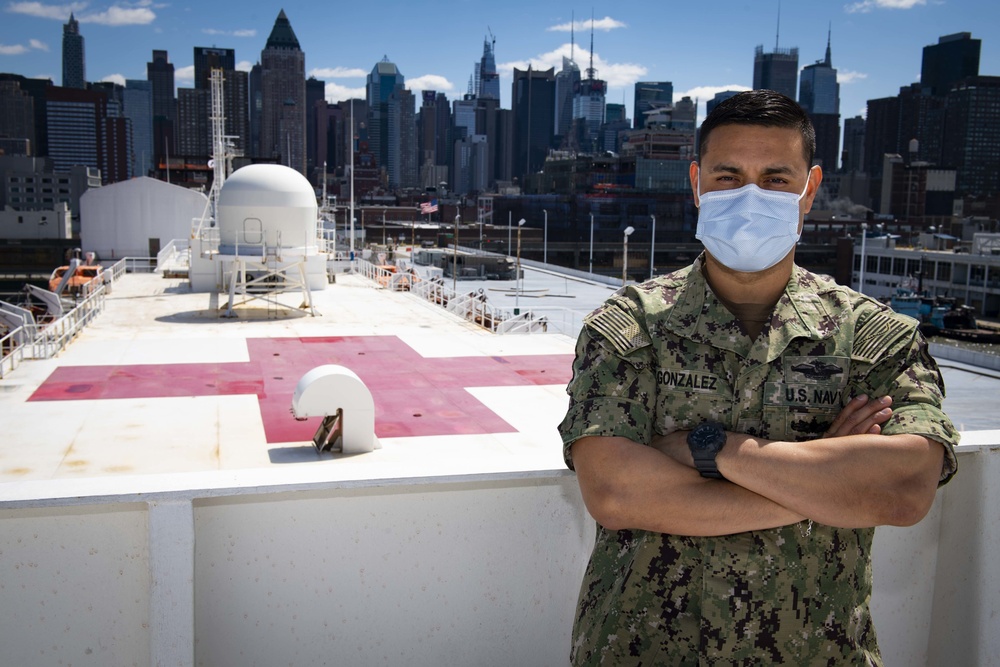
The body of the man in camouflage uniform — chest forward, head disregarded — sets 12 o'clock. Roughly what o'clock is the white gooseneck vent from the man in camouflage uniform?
The white gooseneck vent is roughly at 5 o'clock from the man in camouflage uniform.

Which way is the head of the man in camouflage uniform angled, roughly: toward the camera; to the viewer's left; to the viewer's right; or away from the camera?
toward the camera

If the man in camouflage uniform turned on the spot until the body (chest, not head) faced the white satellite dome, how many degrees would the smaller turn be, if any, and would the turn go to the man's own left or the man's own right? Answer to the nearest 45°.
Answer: approximately 135° to the man's own right

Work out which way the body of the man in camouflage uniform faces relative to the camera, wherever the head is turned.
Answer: toward the camera
